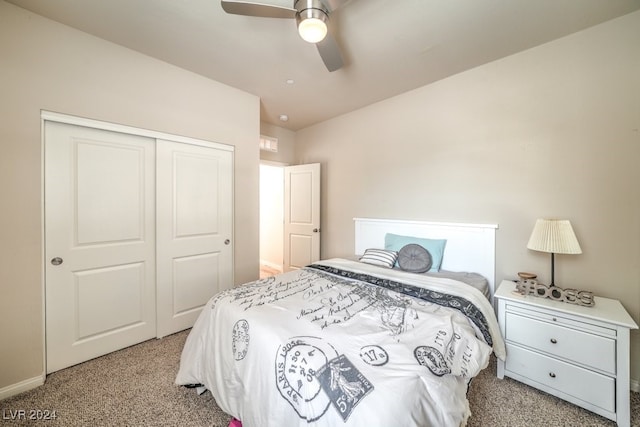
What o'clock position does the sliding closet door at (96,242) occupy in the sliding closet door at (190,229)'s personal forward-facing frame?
the sliding closet door at (96,242) is roughly at 4 o'clock from the sliding closet door at (190,229).

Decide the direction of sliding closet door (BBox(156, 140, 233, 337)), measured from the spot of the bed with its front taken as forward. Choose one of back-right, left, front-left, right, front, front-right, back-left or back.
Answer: right

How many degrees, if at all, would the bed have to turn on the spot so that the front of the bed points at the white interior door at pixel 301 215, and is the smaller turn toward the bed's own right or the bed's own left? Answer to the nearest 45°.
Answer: approximately 135° to the bed's own right

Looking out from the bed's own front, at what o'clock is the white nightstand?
The white nightstand is roughly at 7 o'clock from the bed.

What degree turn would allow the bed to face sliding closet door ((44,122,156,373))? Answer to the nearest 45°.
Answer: approximately 45° to its right

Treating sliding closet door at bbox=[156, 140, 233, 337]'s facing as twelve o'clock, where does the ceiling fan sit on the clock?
The ceiling fan is roughly at 1 o'clock from the sliding closet door.

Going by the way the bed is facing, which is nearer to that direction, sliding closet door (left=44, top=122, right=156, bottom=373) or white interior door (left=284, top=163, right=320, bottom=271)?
the sliding closet door

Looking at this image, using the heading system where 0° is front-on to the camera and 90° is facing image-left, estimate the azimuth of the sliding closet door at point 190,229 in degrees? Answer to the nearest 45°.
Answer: approximately 315°

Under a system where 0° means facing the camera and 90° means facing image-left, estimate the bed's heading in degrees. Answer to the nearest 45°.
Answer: approximately 45°

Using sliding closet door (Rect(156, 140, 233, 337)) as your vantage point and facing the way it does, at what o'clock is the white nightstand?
The white nightstand is roughly at 12 o'clock from the sliding closet door.

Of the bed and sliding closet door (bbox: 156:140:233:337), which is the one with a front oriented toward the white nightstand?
the sliding closet door

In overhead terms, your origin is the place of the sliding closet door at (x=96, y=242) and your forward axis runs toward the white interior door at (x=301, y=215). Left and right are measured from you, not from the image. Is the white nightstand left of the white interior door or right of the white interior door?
right

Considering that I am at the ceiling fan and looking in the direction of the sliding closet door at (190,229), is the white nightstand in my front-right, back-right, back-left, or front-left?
back-right
